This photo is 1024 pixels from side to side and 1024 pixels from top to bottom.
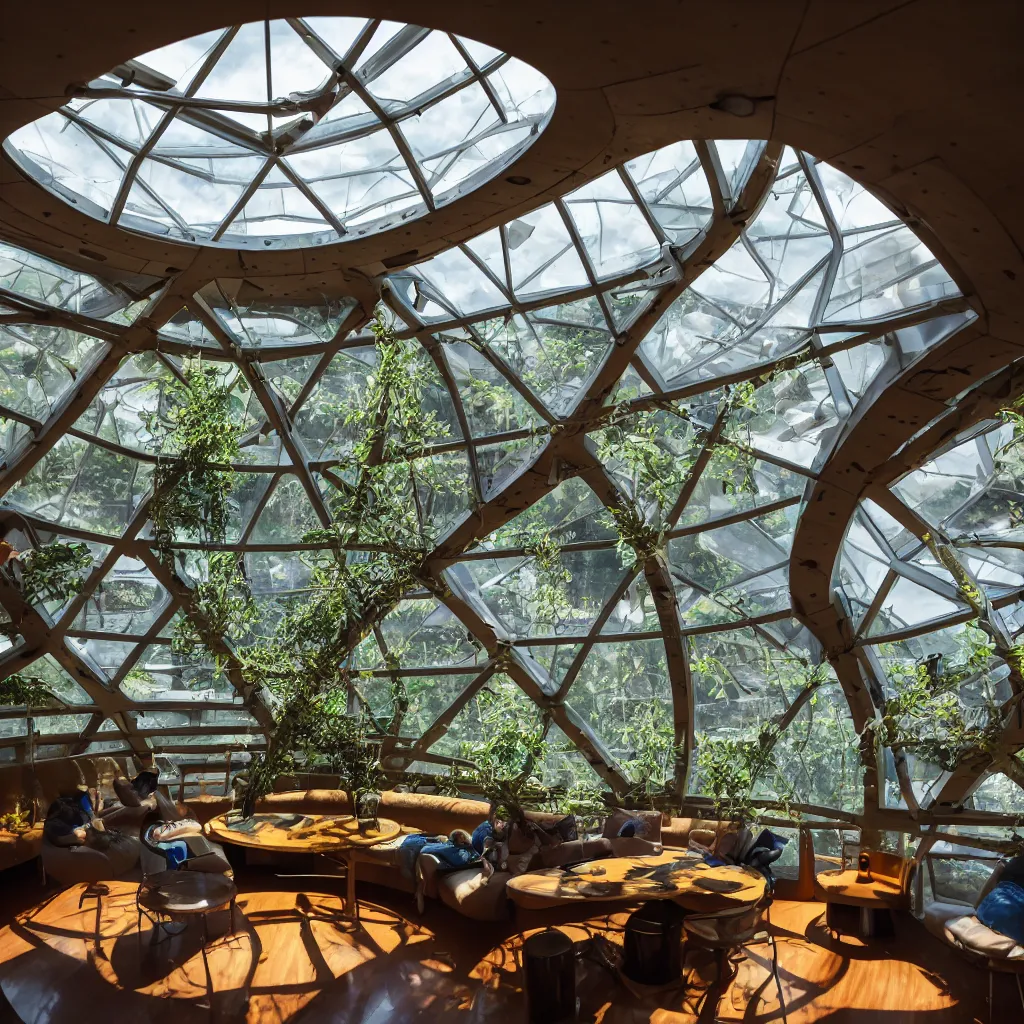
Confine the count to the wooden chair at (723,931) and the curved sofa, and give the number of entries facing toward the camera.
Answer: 1

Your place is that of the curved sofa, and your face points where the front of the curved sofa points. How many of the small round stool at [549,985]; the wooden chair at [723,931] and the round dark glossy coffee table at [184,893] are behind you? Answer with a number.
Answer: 0

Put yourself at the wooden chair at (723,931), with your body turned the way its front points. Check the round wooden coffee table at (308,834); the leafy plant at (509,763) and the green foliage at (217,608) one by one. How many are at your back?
0

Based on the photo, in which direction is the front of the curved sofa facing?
toward the camera

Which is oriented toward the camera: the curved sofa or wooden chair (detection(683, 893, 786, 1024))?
the curved sofa

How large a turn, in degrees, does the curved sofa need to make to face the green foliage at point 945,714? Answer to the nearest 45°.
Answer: approximately 90° to its left

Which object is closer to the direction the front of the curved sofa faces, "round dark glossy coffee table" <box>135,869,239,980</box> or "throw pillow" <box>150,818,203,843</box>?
the round dark glossy coffee table

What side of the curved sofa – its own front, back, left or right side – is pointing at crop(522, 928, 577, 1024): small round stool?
front

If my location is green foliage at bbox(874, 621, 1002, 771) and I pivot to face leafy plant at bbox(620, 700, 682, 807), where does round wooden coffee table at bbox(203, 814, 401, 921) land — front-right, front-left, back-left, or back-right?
front-left

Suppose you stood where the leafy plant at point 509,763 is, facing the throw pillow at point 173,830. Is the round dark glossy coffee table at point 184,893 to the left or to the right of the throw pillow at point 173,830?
left
